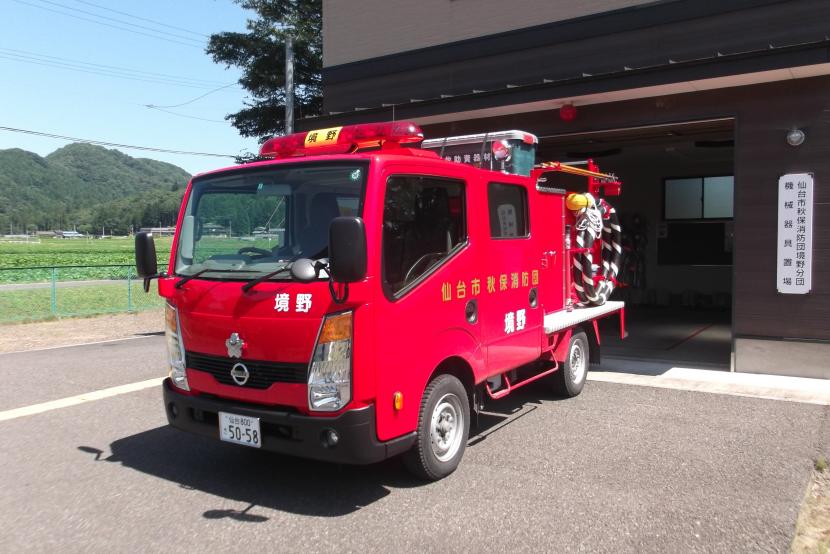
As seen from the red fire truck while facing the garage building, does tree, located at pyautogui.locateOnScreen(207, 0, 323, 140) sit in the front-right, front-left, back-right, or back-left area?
front-left

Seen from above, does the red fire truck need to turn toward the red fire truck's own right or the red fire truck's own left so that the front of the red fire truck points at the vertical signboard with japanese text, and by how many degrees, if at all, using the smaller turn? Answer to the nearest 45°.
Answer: approximately 180°

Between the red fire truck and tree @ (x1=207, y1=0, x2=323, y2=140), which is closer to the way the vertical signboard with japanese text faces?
the red fire truck

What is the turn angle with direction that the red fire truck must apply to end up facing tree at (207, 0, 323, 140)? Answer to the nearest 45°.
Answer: approximately 135° to its right

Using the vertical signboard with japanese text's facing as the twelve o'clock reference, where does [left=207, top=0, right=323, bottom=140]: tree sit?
The tree is roughly at 4 o'clock from the vertical signboard with japanese text.

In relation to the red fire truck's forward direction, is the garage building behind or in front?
behind

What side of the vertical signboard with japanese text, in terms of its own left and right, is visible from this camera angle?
front

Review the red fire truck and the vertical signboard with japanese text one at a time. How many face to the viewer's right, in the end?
0

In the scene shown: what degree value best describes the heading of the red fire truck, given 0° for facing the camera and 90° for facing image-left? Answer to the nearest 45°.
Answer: approximately 45°

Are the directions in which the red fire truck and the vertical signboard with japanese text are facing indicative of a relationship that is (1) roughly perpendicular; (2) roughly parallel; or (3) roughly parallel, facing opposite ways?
roughly parallel

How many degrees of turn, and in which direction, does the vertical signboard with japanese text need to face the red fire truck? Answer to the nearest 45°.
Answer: approximately 45° to its right
